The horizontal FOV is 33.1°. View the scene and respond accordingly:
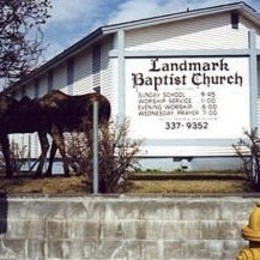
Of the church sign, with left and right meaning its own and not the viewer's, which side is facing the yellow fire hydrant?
front

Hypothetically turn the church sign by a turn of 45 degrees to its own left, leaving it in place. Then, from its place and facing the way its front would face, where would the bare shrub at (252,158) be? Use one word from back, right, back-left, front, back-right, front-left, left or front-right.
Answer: front

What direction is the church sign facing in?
toward the camera

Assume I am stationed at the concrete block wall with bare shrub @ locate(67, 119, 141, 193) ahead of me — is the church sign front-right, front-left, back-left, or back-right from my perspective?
front-right

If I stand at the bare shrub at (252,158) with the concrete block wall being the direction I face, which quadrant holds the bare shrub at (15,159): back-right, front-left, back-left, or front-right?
front-right

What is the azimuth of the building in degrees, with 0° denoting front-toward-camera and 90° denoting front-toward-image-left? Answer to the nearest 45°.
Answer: approximately 315°

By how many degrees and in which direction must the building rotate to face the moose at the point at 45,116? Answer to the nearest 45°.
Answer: approximately 45° to its right
